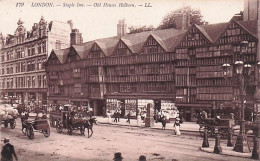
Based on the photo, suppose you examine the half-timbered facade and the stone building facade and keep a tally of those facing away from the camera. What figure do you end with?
0

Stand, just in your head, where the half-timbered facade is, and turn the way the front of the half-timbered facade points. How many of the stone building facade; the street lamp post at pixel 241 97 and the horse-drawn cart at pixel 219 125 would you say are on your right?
1

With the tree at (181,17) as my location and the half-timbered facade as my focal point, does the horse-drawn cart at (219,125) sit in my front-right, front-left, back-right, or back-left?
front-left

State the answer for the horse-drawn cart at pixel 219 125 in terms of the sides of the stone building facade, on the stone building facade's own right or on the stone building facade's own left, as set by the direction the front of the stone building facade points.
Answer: on the stone building facade's own left

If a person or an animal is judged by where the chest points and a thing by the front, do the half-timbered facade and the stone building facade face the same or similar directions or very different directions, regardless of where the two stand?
same or similar directions

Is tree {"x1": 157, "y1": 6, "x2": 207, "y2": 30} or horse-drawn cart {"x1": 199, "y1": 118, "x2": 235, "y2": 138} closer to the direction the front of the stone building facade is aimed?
the horse-drawn cart

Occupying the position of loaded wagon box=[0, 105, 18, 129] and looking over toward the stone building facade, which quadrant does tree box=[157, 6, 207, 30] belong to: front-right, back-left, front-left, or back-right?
front-right

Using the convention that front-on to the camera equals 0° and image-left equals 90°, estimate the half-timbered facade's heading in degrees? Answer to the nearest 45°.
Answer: approximately 45°

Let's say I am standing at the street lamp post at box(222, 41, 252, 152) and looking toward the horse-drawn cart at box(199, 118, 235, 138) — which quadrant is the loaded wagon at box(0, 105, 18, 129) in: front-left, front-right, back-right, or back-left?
front-left

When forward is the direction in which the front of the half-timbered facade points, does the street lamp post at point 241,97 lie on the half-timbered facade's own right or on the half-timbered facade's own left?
on the half-timbered facade's own left

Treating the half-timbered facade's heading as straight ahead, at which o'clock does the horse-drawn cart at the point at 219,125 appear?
The horse-drawn cart is roughly at 10 o'clock from the half-timbered facade.

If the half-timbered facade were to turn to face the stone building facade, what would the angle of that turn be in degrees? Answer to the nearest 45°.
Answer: approximately 90° to its right

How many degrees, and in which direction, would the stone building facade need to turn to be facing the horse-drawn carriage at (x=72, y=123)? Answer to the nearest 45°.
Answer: approximately 45° to its left

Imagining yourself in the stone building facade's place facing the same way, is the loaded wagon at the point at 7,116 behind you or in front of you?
in front

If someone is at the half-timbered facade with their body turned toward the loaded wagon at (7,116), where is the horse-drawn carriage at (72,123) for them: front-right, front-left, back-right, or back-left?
front-left

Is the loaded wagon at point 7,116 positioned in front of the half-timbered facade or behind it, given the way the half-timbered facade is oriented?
in front
